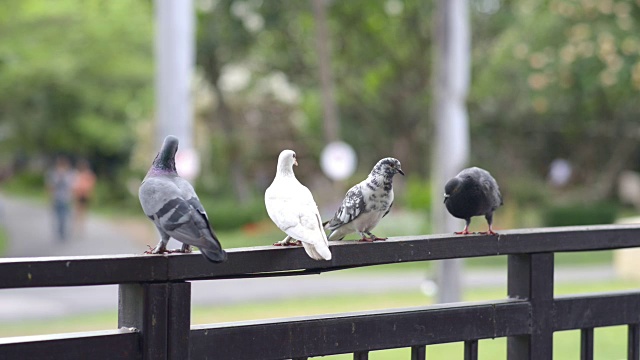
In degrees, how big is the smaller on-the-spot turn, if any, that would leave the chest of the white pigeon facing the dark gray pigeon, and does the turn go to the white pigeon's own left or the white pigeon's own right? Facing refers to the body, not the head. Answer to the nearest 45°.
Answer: approximately 90° to the white pigeon's own right

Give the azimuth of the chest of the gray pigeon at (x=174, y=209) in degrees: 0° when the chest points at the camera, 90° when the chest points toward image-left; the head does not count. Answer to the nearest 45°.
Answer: approximately 135°

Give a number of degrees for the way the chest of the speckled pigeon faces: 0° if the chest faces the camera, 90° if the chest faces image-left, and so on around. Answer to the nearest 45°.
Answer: approximately 315°

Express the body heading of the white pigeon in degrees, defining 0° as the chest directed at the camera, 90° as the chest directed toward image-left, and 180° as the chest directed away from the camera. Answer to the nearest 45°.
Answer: approximately 135°

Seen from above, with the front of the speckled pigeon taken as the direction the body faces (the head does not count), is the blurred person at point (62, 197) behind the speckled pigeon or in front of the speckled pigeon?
behind
